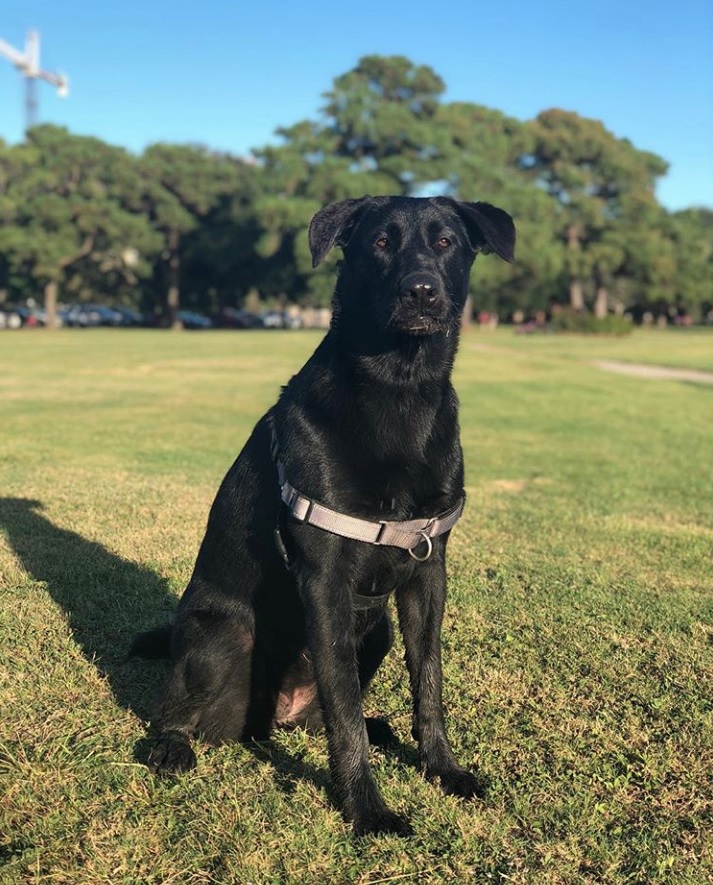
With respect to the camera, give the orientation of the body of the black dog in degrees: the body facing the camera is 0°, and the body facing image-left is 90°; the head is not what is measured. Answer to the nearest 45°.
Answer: approximately 315°
